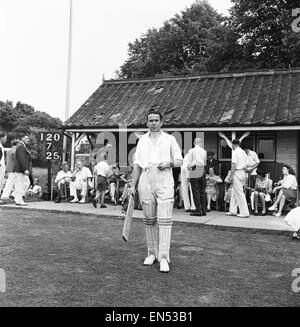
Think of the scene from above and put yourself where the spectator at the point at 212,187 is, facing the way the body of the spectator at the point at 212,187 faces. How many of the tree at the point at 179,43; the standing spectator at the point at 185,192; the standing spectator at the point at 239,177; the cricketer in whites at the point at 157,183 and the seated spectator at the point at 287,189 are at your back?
1

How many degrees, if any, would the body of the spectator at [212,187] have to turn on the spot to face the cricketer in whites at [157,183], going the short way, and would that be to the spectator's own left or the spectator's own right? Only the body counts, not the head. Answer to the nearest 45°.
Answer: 0° — they already face them

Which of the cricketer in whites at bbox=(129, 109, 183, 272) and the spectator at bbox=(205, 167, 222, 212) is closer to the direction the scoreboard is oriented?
the cricketer in whites

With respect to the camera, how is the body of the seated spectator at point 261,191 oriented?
toward the camera

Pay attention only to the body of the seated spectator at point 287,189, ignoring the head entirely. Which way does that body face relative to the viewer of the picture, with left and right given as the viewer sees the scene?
facing the viewer and to the left of the viewer

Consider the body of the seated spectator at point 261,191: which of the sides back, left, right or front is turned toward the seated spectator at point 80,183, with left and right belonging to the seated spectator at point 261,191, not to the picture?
right

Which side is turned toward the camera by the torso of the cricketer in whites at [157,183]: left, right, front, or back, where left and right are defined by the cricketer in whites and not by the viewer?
front

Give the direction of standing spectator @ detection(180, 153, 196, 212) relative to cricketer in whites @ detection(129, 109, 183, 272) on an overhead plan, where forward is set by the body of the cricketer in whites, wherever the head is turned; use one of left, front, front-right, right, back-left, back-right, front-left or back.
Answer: back

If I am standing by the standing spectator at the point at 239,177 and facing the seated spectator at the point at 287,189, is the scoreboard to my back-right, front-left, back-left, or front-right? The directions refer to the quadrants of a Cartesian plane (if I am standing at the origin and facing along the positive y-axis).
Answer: back-left

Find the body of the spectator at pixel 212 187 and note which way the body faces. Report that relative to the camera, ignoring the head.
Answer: toward the camera

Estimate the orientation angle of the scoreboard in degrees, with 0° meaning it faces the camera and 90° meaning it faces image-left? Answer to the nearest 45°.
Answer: approximately 0°

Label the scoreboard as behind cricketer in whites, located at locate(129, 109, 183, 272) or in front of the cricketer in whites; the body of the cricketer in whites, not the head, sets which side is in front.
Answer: behind
